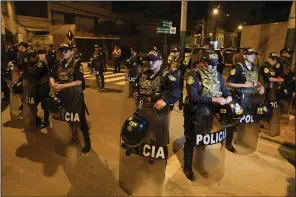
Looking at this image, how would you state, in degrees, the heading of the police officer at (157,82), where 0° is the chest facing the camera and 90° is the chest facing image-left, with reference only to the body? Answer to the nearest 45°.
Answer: approximately 45°

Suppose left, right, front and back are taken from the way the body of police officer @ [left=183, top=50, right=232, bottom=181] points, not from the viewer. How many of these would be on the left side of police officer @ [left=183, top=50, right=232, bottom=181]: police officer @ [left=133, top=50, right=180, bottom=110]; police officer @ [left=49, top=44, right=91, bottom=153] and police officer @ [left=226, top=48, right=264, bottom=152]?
1

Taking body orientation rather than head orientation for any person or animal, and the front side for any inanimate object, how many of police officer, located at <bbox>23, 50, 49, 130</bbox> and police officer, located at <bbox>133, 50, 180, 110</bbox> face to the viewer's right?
0

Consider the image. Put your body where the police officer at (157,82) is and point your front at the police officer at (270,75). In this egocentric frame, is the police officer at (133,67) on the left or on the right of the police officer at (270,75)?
left

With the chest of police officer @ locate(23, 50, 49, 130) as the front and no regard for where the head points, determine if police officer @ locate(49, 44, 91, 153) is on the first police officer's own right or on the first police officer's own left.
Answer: on the first police officer's own left

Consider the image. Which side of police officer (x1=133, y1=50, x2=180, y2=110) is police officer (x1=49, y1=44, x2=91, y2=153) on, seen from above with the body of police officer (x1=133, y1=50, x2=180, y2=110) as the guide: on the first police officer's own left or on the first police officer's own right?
on the first police officer's own right

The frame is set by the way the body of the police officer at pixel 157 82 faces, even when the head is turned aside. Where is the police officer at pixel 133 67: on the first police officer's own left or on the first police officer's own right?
on the first police officer's own right

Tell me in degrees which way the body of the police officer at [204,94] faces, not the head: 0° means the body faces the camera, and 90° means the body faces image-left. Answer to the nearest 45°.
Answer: approximately 315°

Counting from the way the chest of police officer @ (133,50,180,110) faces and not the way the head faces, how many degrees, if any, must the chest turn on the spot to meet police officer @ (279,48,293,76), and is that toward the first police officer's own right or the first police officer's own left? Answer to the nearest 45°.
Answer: approximately 180°

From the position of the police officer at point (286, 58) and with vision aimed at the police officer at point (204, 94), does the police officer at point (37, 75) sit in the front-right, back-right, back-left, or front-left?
front-right

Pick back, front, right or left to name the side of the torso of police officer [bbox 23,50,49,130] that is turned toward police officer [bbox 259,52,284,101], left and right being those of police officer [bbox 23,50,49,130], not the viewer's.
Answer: left

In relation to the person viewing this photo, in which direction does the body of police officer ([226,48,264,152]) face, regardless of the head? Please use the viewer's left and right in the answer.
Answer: facing the viewer and to the right of the viewer

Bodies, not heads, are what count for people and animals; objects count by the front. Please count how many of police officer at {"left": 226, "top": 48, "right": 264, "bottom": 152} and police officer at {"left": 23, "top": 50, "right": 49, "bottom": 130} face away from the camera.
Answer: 0
